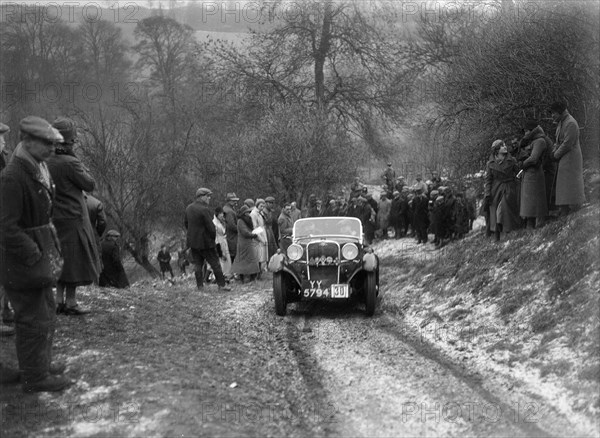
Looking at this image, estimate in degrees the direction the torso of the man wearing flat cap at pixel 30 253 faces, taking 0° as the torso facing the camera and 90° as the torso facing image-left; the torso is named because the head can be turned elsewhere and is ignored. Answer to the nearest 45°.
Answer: approximately 270°

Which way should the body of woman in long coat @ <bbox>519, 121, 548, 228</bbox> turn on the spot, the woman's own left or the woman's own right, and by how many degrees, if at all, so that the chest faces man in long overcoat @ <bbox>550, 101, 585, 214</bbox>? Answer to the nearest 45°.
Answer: approximately 135° to the woman's own left

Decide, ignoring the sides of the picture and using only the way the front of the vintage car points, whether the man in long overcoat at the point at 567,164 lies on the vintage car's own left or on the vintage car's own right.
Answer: on the vintage car's own left

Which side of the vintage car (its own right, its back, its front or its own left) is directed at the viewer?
front

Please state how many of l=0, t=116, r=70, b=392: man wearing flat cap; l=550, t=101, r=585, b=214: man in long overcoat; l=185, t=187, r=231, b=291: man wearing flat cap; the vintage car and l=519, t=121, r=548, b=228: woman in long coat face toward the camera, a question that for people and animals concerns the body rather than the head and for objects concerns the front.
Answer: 1

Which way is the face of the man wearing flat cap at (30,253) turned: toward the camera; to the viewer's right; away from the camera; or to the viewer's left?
to the viewer's right

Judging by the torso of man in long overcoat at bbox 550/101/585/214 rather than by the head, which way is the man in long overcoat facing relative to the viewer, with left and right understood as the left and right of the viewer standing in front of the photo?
facing to the left of the viewer

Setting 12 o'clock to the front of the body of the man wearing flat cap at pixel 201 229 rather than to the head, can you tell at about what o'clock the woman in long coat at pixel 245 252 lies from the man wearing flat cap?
The woman in long coat is roughly at 11 o'clock from the man wearing flat cap.

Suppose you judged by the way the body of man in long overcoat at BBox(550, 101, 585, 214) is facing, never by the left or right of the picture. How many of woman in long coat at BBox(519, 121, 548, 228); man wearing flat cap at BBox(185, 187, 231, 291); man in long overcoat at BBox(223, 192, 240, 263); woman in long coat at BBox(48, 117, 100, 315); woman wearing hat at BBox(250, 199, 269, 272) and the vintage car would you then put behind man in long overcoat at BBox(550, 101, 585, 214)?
0

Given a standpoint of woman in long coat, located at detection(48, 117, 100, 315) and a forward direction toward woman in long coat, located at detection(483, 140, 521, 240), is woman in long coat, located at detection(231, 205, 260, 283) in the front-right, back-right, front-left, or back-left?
front-left

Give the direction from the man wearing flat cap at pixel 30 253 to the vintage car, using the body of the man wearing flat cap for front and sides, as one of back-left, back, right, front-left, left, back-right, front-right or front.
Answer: front-left

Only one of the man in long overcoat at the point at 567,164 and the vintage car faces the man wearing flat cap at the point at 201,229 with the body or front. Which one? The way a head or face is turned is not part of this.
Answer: the man in long overcoat

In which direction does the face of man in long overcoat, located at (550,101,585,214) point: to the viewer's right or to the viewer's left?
to the viewer's left

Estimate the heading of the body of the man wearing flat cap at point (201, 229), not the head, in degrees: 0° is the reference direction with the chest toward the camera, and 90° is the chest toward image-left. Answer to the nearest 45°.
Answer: approximately 225°

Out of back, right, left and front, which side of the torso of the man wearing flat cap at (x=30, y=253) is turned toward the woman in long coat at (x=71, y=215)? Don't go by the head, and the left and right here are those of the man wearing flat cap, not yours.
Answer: left

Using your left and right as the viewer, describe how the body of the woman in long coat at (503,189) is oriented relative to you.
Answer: facing the viewer

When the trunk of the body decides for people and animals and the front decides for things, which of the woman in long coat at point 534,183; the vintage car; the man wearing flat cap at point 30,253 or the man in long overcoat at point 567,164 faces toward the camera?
the vintage car
